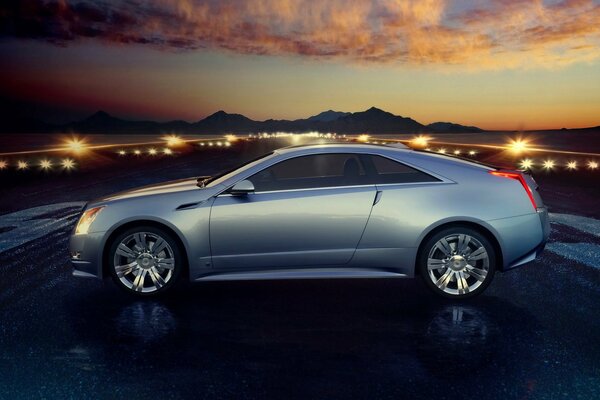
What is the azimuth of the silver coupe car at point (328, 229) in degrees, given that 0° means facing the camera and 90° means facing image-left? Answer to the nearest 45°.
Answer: approximately 90°

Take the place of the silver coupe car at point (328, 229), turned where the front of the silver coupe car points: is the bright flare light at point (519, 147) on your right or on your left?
on your right
